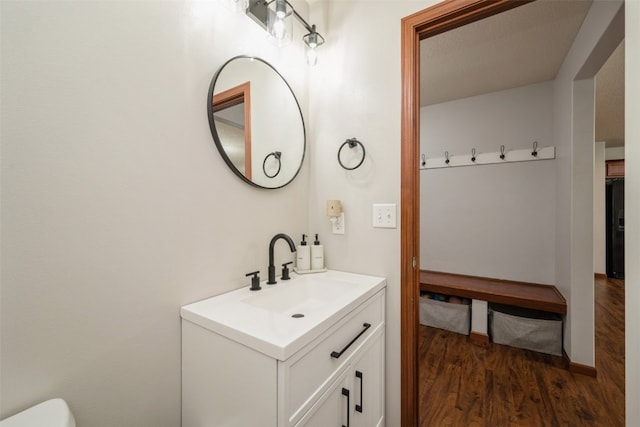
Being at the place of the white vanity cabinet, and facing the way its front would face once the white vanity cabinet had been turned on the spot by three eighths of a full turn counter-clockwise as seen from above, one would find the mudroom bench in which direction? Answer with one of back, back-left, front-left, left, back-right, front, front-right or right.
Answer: front-right

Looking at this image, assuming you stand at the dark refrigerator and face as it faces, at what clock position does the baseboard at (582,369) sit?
The baseboard is roughly at 12 o'clock from the dark refrigerator.

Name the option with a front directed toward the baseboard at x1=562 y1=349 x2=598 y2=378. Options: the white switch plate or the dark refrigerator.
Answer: the dark refrigerator

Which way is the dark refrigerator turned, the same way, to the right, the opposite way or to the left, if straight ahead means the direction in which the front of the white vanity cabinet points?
to the right

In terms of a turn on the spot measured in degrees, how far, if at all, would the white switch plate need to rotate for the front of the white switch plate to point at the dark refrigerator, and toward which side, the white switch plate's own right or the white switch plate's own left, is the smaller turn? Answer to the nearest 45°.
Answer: approximately 135° to the white switch plate's own left

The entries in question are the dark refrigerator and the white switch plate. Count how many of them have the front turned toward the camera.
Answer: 2

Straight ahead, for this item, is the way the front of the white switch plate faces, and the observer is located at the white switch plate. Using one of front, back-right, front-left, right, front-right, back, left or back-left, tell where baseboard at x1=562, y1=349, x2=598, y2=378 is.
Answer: back-left

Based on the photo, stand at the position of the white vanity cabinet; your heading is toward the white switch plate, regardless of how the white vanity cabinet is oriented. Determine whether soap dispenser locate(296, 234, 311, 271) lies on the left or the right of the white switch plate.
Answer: left

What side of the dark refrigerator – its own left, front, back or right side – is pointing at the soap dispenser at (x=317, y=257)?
front

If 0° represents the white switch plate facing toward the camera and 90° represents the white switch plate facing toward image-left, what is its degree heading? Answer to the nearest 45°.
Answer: approximately 0°

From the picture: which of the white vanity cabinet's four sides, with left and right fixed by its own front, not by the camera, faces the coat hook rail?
left
